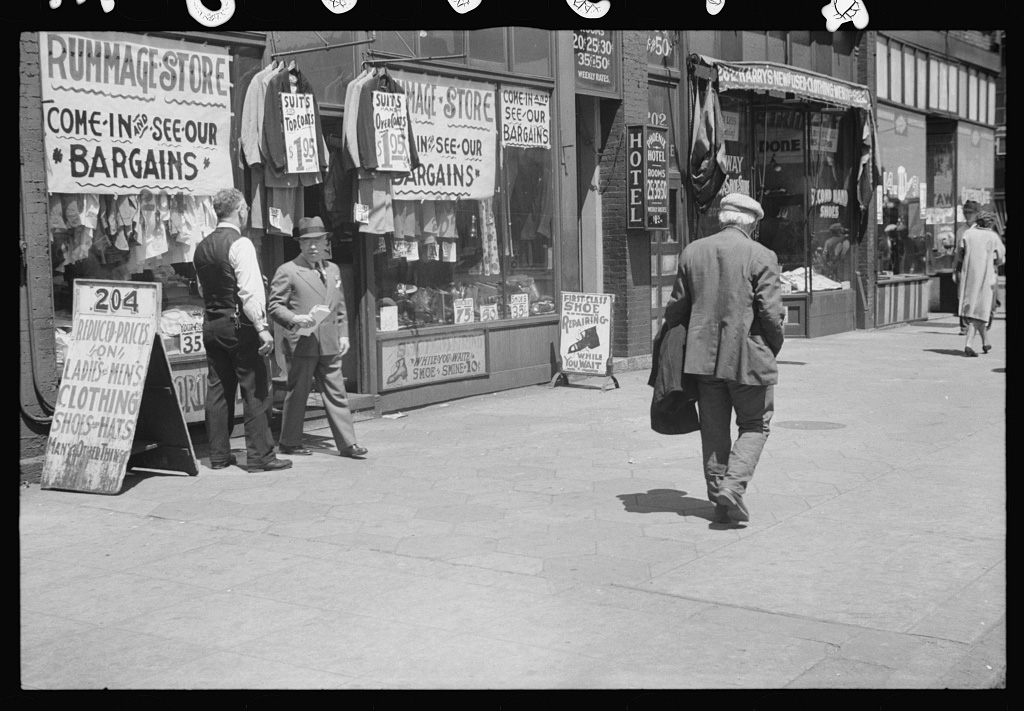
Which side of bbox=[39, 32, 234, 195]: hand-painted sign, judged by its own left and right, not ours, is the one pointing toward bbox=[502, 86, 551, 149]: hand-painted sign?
left

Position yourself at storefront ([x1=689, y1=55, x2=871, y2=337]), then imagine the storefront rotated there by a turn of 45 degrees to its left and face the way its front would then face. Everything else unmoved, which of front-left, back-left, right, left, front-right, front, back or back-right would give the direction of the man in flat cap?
right

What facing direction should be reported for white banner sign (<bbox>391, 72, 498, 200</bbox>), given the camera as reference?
facing the viewer and to the right of the viewer

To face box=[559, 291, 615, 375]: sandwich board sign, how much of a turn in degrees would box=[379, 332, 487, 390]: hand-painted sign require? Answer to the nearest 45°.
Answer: approximately 90° to its left

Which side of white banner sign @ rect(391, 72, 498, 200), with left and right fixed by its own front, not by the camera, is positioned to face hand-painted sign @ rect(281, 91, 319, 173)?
right

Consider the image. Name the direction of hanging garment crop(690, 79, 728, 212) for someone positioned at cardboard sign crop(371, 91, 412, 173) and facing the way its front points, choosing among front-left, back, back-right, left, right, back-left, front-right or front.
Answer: back-left

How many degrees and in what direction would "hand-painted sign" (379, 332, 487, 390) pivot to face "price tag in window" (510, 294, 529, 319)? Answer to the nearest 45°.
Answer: approximately 90° to its left

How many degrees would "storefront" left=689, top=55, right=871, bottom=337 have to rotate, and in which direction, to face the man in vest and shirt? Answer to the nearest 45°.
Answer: approximately 45° to its right
